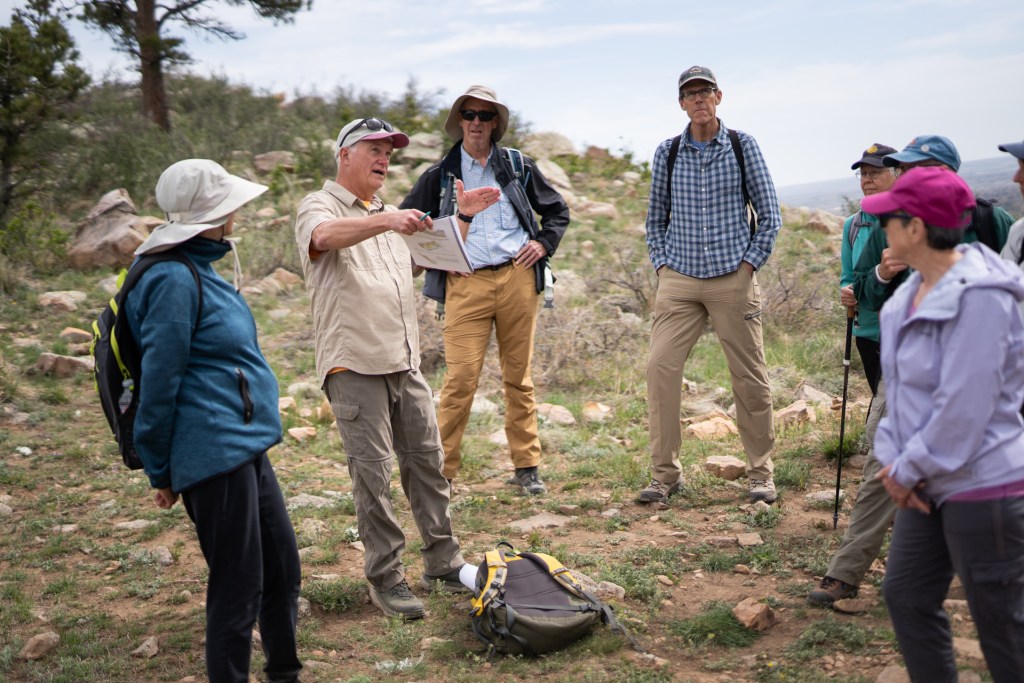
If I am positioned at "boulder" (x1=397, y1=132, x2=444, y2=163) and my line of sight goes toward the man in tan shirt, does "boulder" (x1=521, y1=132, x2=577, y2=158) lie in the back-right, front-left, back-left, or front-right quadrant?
back-left

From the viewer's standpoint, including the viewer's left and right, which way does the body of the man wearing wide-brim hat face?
facing the viewer

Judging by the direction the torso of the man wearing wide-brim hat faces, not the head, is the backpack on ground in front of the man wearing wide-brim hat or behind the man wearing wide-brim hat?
in front

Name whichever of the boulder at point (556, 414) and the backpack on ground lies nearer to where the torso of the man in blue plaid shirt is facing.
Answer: the backpack on ground

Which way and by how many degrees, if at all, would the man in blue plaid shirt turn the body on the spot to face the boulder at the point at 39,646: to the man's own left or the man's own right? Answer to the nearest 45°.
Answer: approximately 45° to the man's own right

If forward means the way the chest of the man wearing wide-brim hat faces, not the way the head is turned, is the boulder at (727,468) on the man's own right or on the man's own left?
on the man's own left

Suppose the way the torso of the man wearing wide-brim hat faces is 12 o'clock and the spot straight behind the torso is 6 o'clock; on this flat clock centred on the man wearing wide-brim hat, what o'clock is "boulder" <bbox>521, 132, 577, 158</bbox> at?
The boulder is roughly at 6 o'clock from the man wearing wide-brim hat.

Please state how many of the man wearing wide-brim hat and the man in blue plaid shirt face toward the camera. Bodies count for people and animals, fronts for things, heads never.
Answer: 2
